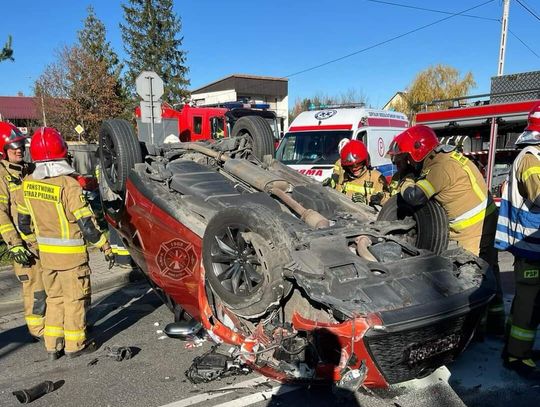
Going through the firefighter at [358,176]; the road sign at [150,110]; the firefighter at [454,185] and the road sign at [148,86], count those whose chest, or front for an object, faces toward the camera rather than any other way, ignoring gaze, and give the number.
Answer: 1

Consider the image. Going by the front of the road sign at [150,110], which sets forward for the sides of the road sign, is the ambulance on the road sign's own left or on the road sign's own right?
on the road sign's own right

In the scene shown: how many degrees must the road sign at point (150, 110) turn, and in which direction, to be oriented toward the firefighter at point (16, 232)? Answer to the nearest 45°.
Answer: approximately 180°

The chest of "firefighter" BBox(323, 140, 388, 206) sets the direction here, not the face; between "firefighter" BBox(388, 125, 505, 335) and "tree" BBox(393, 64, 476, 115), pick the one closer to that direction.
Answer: the firefighter

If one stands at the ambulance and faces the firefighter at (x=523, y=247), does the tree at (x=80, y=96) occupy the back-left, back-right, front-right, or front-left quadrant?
back-right

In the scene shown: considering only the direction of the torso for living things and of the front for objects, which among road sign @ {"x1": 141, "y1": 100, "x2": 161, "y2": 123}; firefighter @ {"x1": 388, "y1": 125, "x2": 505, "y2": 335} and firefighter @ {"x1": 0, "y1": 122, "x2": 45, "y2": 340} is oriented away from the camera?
the road sign

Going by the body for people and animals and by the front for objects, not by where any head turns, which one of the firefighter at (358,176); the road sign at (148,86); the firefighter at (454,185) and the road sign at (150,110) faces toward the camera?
the firefighter at (358,176)

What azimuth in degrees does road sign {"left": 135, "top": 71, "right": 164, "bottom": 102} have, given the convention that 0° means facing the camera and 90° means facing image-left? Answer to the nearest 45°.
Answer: approximately 180°

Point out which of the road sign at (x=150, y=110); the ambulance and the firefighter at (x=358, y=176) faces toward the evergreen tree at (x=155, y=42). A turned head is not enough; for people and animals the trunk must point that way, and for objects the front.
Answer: the road sign

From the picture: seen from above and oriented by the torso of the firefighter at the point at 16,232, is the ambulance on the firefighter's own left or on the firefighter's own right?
on the firefighter's own left

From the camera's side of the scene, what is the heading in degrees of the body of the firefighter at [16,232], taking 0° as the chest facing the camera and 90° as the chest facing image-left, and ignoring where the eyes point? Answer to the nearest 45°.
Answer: approximately 315°

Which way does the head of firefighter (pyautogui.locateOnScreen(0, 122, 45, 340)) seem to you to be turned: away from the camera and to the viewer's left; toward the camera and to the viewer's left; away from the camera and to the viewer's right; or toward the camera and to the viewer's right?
toward the camera and to the viewer's right

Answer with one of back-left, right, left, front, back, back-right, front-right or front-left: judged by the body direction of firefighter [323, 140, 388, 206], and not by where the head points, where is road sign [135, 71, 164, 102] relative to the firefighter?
back-right

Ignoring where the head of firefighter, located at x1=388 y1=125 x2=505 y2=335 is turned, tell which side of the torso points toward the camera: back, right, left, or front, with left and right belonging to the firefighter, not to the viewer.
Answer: left

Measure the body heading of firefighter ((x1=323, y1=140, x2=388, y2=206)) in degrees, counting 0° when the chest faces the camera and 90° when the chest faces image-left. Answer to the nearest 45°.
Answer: approximately 0°

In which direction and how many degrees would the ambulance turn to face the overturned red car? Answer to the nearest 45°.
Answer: approximately 45° to its left

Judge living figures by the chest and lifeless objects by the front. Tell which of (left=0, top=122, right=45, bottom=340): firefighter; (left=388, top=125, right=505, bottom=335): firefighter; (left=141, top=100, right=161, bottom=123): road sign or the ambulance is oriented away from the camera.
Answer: the road sign

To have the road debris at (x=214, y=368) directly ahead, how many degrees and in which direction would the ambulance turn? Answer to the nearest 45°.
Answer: approximately 45° to its left
